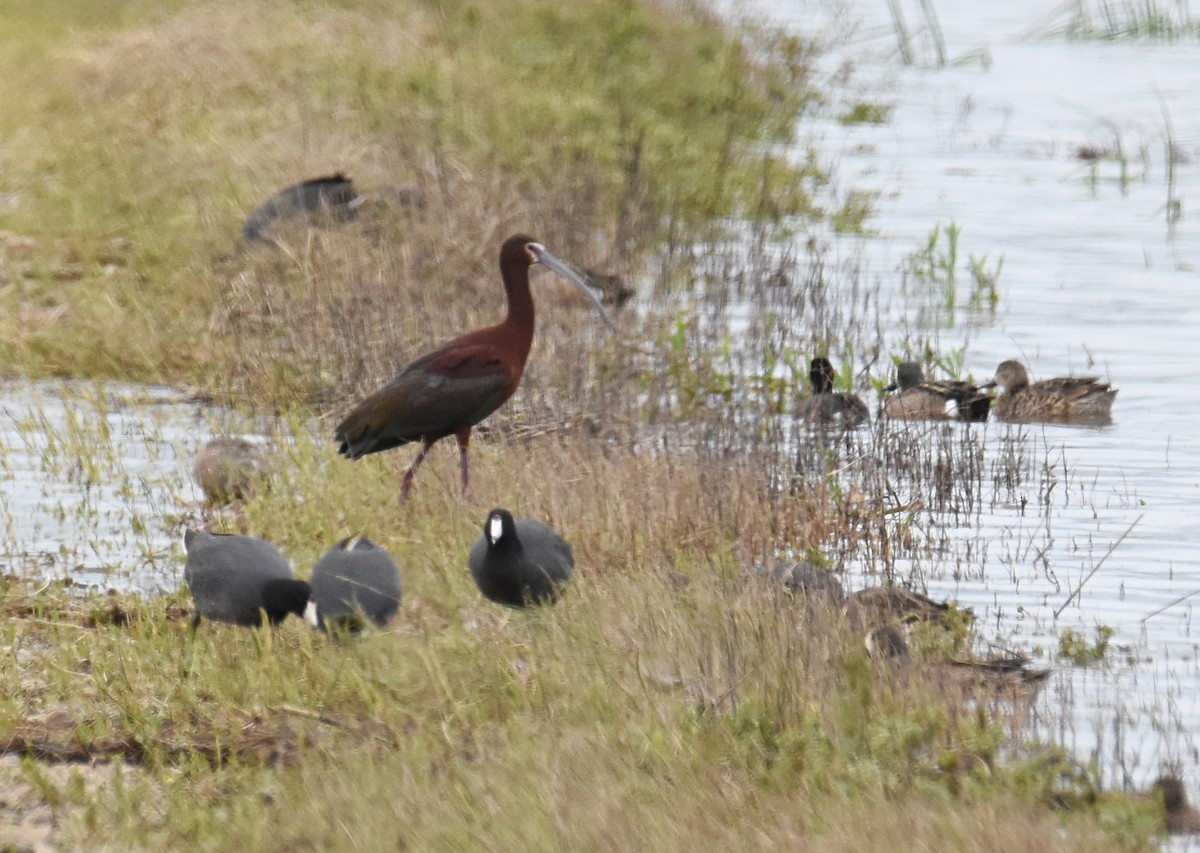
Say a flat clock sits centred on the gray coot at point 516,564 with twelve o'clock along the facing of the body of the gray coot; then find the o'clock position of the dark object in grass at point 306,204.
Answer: The dark object in grass is roughly at 4 o'clock from the gray coot.

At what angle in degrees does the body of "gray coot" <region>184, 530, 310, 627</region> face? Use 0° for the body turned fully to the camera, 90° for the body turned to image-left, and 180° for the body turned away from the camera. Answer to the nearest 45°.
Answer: approximately 270°

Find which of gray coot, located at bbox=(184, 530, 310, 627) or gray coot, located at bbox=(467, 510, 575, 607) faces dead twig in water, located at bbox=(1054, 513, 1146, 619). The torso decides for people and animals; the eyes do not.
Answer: gray coot, located at bbox=(184, 530, 310, 627)

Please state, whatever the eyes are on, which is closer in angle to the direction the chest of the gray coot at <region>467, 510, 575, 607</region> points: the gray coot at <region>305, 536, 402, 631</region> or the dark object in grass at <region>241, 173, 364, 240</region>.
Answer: the gray coot

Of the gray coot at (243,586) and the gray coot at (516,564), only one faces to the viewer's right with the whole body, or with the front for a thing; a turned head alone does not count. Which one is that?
the gray coot at (243,586)

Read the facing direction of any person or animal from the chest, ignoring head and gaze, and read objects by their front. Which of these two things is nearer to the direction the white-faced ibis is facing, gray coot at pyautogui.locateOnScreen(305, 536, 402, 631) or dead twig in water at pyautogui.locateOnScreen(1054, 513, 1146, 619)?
the dead twig in water

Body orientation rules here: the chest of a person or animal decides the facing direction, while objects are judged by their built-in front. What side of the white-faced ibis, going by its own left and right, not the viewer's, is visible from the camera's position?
right

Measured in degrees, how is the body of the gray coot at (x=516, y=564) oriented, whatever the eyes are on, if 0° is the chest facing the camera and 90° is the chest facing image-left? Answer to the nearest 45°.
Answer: approximately 45°

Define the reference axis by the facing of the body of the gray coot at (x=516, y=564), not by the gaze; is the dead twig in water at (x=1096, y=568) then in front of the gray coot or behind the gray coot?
behind

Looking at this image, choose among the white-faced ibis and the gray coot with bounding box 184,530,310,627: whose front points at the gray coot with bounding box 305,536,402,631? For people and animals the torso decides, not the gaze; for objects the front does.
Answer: the gray coot with bounding box 184,530,310,627

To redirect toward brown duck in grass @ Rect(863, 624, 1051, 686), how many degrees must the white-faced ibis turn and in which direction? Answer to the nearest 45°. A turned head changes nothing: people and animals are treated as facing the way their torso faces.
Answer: approximately 45° to its right
